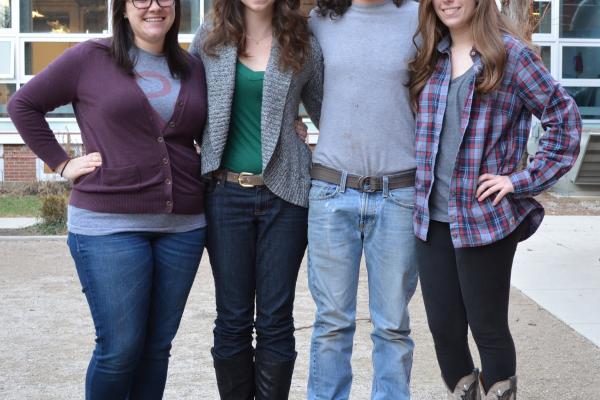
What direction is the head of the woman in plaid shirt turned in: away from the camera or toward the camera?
toward the camera

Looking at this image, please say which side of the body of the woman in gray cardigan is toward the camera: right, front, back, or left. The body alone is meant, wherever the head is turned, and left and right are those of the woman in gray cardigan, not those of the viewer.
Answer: front

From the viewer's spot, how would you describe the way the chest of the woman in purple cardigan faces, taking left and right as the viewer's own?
facing the viewer and to the right of the viewer

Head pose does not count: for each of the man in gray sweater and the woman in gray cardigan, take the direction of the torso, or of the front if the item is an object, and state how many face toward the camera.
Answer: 2

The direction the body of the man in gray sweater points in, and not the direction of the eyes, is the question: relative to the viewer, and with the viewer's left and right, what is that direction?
facing the viewer

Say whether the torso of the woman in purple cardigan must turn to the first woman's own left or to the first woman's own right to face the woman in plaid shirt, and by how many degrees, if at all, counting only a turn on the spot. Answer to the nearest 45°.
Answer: approximately 45° to the first woman's own left

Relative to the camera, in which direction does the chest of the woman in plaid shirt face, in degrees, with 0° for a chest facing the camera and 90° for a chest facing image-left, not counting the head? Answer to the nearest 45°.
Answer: approximately 45°
